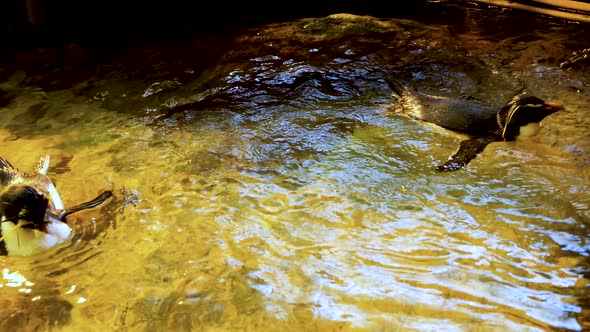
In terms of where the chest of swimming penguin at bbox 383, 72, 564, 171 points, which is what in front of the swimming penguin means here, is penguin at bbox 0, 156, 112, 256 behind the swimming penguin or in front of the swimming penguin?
behind

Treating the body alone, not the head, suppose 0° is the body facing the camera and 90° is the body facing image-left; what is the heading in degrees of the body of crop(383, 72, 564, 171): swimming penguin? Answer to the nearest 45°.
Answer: approximately 270°
